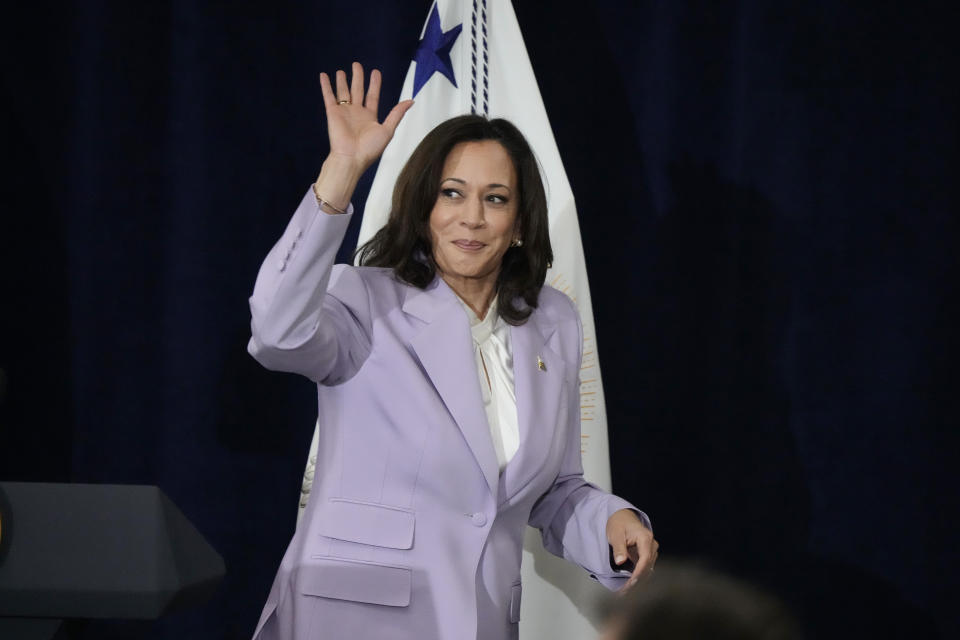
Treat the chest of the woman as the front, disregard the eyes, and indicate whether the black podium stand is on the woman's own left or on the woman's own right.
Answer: on the woman's own right

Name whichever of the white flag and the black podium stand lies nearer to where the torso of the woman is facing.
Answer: the black podium stand

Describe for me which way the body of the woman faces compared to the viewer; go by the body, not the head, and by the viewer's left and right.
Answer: facing the viewer and to the right of the viewer

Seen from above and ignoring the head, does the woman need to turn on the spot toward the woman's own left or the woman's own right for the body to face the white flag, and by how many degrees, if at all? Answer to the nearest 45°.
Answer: approximately 135° to the woman's own left
